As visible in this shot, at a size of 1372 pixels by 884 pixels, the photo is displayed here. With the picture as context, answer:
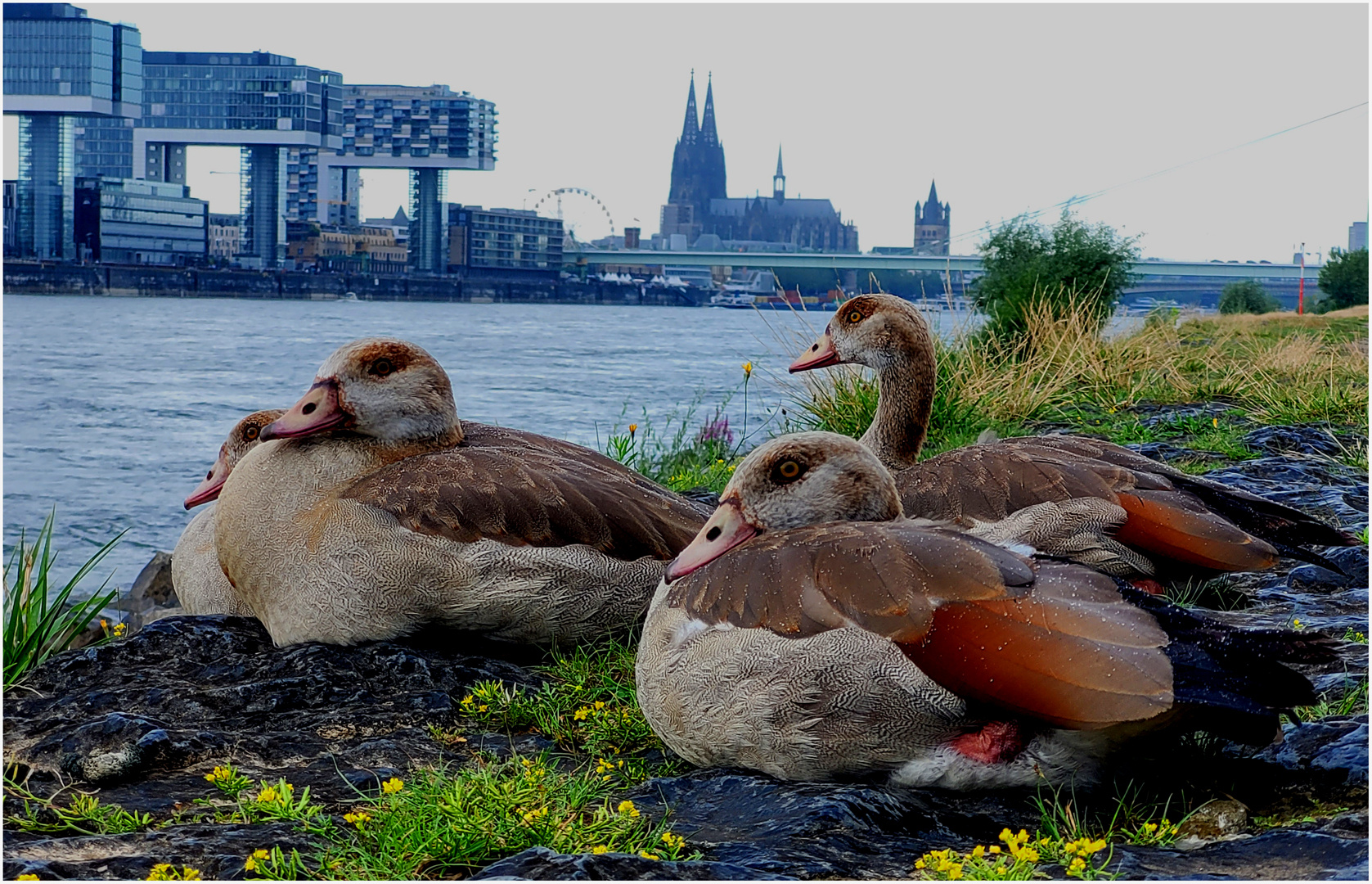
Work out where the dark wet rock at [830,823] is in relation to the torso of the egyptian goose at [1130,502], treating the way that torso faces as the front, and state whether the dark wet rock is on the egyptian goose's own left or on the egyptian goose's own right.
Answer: on the egyptian goose's own left

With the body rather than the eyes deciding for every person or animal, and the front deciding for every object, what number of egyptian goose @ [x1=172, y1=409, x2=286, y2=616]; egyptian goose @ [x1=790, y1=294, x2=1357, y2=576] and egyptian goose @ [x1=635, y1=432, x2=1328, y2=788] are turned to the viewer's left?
3

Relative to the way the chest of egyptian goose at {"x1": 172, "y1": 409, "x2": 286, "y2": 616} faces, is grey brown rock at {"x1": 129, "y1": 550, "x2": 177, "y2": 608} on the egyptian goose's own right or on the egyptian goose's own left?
on the egyptian goose's own right

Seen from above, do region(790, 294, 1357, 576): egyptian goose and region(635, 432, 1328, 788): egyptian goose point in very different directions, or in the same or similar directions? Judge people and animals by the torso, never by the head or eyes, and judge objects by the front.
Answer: same or similar directions

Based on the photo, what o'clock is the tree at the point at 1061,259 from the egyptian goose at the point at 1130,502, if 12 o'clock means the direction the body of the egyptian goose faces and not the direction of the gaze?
The tree is roughly at 3 o'clock from the egyptian goose.

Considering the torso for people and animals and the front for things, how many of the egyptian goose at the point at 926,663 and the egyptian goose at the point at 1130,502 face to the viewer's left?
2

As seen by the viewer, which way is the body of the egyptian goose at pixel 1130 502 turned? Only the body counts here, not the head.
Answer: to the viewer's left

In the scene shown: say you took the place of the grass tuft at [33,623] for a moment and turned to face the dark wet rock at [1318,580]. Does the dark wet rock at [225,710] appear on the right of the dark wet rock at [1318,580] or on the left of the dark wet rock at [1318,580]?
right

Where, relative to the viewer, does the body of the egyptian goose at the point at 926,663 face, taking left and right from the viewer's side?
facing to the left of the viewer

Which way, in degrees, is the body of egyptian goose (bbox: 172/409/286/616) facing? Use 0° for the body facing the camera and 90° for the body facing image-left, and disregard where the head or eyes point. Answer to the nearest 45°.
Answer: approximately 90°

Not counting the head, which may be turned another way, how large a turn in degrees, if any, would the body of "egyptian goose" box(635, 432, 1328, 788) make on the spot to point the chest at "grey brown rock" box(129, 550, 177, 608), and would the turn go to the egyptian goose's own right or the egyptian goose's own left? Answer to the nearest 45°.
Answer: approximately 45° to the egyptian goose's own right

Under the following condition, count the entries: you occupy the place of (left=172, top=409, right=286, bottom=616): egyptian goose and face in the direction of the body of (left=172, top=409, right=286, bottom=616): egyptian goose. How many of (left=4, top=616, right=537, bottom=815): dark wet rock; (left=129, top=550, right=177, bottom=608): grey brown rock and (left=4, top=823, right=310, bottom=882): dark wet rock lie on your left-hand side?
2
